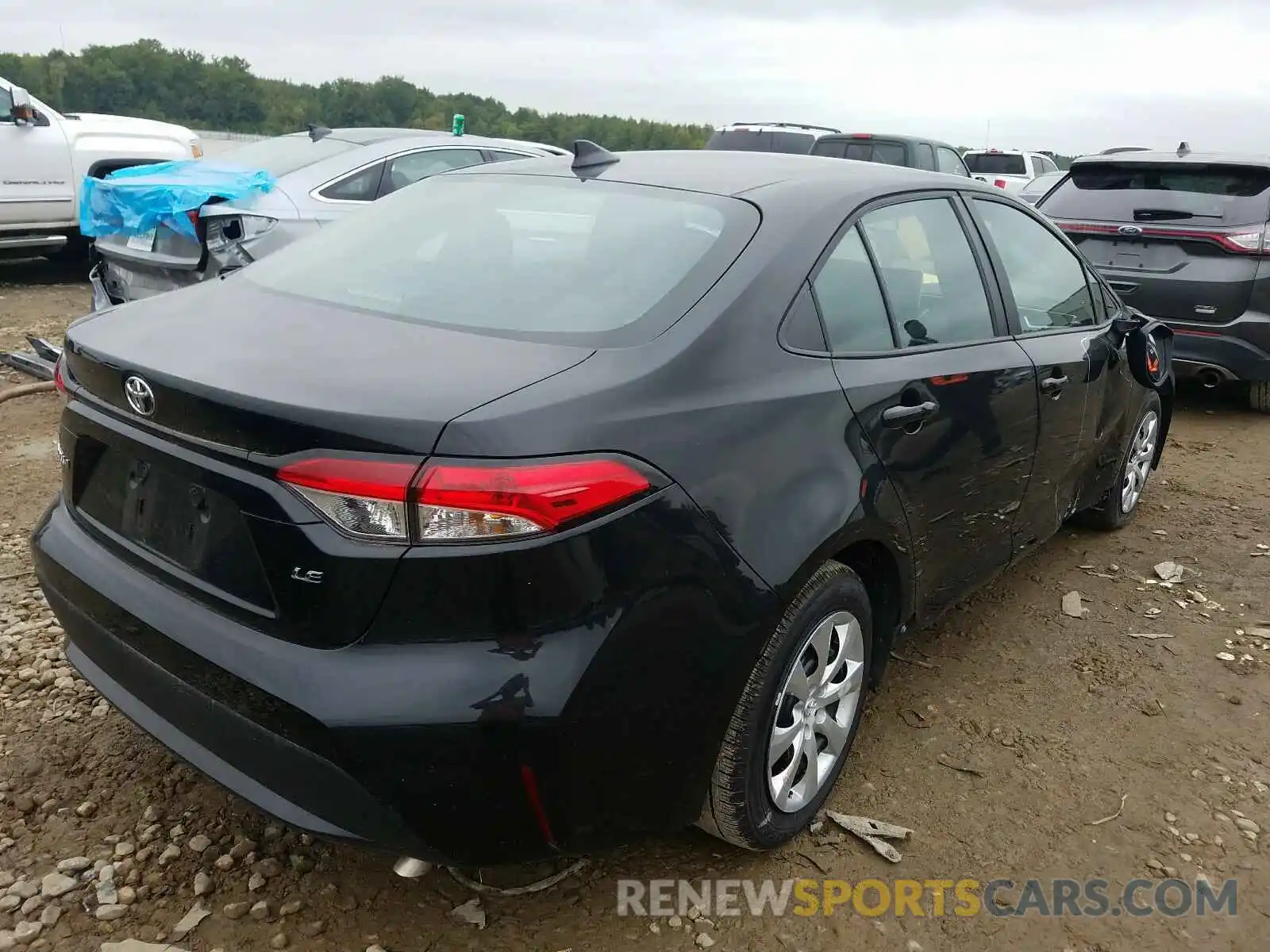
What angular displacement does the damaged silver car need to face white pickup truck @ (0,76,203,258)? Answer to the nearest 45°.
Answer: approximately 90° to its left

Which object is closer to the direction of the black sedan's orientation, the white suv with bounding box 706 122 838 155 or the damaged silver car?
the white suv

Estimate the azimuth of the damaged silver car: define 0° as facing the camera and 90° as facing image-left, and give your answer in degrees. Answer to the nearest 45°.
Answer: approximately 225°

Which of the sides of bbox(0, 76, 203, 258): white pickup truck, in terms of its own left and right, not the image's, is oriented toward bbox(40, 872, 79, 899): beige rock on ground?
right

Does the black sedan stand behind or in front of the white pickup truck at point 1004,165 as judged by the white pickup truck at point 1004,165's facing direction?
behind

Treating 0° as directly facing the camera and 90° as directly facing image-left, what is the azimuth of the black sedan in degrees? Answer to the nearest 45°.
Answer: approximately 225°

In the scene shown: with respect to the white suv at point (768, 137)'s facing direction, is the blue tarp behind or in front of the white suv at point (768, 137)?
behind

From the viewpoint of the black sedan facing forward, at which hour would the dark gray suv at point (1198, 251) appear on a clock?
The dark gray suv is roughly at 12 o'clock from the black sedan.

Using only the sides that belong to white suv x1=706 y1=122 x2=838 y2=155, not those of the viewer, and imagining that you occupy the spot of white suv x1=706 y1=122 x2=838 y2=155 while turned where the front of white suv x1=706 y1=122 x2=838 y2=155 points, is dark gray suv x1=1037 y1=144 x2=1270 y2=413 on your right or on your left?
on your right

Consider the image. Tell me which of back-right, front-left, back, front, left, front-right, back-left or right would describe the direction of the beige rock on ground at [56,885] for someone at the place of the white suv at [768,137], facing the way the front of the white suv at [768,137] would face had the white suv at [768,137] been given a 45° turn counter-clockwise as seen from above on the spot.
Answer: back

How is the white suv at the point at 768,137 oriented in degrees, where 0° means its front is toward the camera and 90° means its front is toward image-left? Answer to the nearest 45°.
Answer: approximately 225°

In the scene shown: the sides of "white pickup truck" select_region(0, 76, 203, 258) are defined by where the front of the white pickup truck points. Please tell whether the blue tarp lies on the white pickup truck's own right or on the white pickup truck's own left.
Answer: on the white pickup truck's own right

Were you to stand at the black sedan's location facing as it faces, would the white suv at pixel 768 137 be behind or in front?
in front
